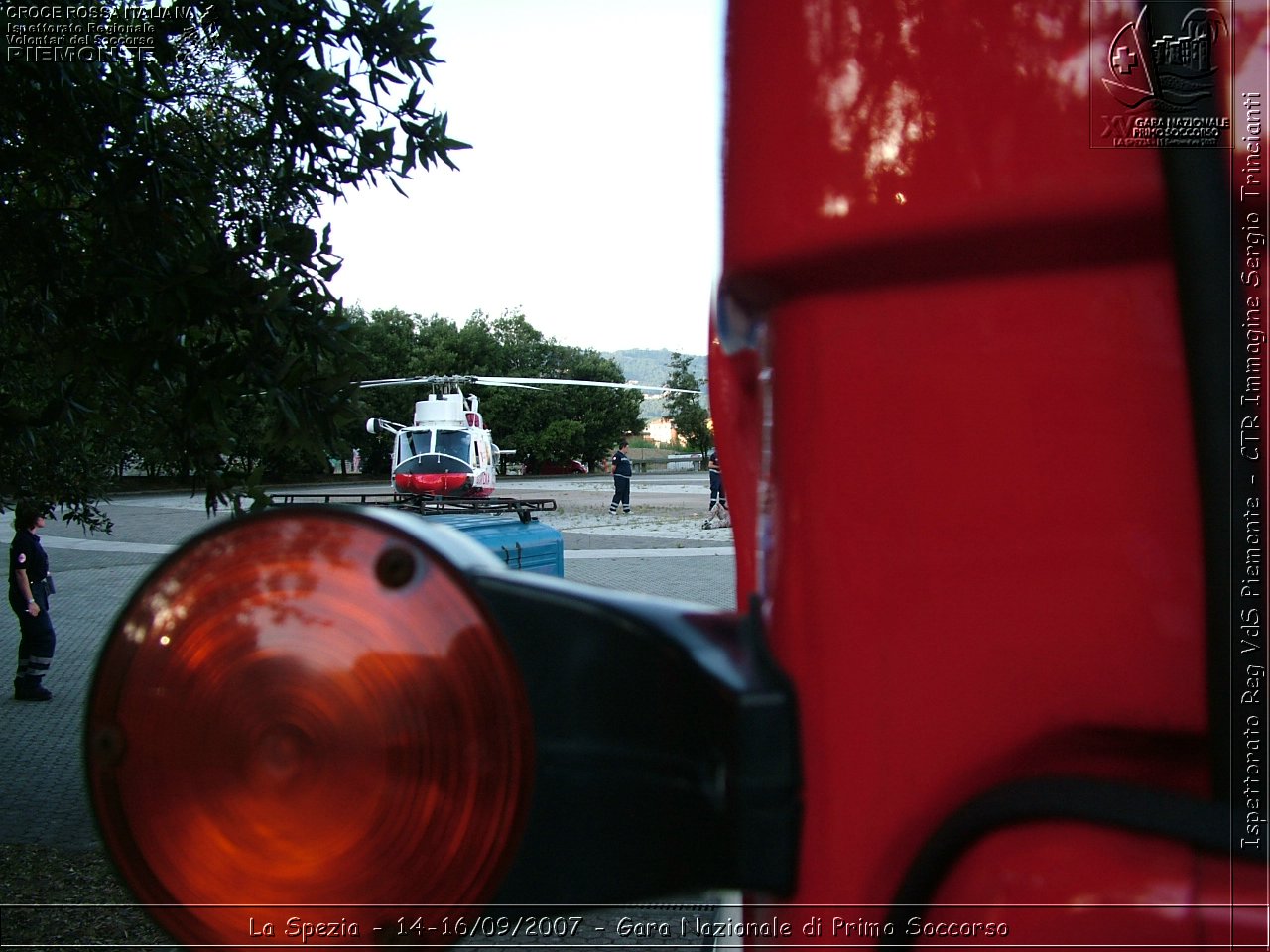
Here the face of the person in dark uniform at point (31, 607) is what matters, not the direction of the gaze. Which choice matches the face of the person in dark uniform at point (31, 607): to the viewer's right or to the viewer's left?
to the viewer's right

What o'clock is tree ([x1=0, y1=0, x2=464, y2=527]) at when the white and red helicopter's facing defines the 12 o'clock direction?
The tree is roughly at 12 o'clock from the white and red helicopter.

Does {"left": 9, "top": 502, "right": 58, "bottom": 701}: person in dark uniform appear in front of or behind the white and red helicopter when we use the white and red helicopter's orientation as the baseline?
in front

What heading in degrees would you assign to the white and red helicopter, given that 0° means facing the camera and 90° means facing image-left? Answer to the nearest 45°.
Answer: approximately 0°
